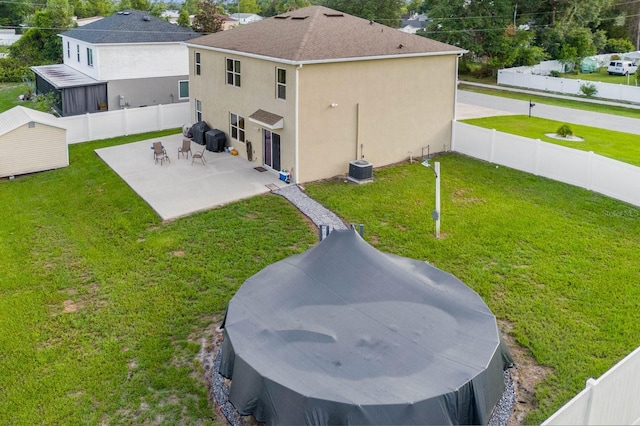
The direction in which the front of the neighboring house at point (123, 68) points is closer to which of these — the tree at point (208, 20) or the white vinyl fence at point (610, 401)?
the tree

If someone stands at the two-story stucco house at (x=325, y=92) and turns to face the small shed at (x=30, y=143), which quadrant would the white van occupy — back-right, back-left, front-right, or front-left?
back-right

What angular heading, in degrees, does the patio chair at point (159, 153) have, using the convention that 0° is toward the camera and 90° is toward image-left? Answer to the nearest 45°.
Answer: approximately 315°

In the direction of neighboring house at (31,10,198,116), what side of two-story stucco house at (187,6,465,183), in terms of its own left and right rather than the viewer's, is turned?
left

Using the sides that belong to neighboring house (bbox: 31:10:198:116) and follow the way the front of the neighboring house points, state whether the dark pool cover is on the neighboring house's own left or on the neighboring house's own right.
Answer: on the neighboring house's own right

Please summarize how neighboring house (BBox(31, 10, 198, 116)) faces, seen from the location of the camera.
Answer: facing away from the viewer and to the right of the viewer

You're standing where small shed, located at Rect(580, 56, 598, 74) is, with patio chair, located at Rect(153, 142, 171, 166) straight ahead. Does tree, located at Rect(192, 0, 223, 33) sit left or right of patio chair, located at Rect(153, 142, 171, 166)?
right

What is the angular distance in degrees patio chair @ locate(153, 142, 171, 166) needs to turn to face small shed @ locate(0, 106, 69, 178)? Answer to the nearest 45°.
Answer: approximately 135° to its right

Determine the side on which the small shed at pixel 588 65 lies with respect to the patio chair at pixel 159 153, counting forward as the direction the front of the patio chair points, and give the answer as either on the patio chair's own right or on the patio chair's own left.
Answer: on the patio chair's own left

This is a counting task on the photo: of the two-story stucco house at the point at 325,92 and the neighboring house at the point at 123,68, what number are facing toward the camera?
0

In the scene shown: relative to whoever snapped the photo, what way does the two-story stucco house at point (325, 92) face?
facing away from the viewer and to the right of the viewer

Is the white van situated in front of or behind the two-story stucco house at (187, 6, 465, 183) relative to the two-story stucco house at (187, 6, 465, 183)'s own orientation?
in front

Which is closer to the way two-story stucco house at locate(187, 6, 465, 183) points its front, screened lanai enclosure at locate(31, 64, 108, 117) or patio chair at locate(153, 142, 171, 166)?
the screened lanai enclosure

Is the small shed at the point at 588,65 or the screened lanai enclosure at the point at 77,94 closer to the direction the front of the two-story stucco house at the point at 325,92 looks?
the small shed

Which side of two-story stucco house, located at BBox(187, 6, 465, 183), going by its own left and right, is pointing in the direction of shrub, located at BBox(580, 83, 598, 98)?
front
